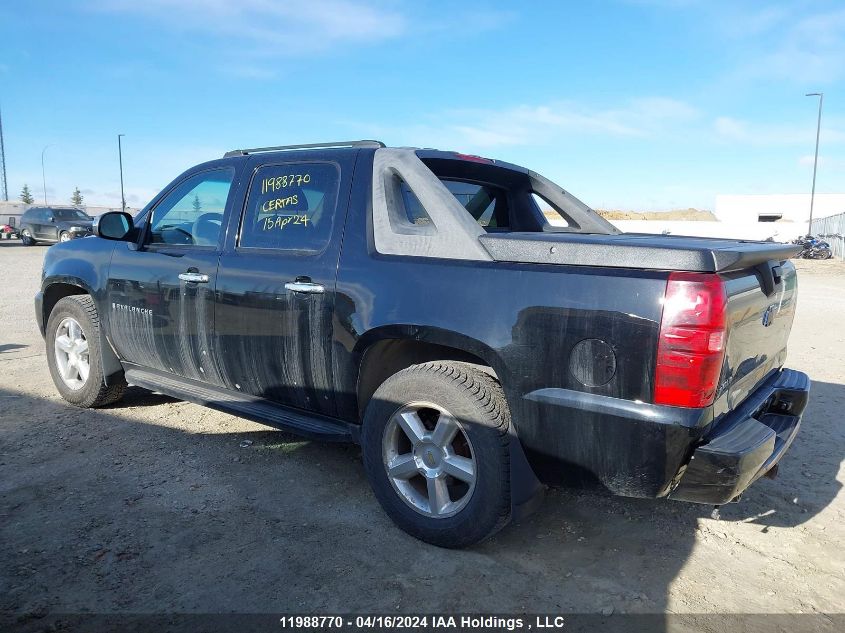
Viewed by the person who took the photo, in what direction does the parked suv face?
facing the viewer and to the right of the viewer

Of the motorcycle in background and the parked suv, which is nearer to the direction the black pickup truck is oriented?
the parked suv

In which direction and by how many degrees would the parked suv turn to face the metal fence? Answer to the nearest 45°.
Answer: approximately 45° to its left

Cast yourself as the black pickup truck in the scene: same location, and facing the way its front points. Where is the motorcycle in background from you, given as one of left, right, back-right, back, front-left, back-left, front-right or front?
right

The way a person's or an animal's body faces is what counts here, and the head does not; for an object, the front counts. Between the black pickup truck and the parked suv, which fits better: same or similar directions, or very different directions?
very different directions

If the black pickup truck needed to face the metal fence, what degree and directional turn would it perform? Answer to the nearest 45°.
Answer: approximately 90° to its right

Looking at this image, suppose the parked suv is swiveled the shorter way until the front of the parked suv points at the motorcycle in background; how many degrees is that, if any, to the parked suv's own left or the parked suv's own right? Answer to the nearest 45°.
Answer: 0° — it already faces it

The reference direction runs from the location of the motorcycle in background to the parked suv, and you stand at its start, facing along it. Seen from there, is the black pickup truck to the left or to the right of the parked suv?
left

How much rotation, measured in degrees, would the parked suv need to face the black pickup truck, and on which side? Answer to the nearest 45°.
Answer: approximately 45° to its right

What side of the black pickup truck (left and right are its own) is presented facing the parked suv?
front

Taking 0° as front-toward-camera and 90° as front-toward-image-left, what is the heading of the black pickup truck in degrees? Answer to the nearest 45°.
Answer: approximately 135°
